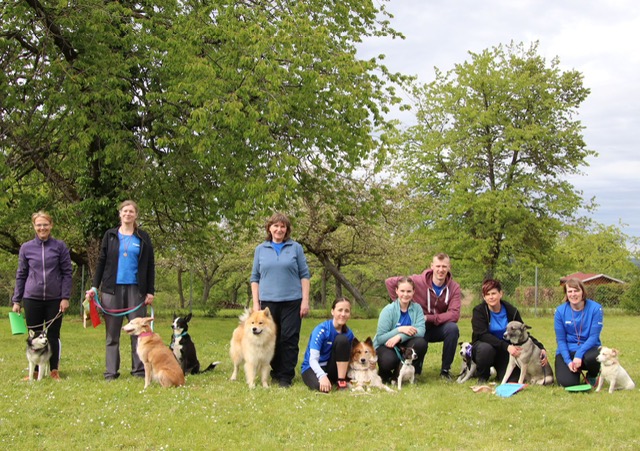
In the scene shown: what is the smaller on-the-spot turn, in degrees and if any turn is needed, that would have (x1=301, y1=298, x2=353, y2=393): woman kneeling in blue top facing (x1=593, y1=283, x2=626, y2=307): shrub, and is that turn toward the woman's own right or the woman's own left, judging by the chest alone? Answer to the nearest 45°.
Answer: approximately 90° to the woman's own left

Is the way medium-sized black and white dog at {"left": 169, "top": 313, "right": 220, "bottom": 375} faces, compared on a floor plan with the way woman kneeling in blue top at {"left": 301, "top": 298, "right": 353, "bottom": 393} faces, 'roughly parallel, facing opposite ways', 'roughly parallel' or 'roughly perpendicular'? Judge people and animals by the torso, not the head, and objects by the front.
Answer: roughly perpendicular

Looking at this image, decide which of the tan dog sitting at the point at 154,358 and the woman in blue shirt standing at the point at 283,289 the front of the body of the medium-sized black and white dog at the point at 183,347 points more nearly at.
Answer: the tan dog sitting

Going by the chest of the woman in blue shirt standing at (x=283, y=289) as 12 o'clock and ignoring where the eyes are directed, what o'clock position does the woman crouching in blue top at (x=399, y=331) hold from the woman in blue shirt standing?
The woman crouching in blue top is roughly at 9 o'clock from the woman in blue shirt standing.

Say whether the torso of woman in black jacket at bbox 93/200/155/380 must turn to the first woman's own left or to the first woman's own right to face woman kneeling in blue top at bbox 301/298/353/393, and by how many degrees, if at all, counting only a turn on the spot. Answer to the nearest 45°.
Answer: approximately 90° to the first woman's own left

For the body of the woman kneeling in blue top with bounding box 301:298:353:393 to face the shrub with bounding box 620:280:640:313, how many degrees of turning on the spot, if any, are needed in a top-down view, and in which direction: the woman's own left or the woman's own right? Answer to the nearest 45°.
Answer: approximately 90° to the woman's own left

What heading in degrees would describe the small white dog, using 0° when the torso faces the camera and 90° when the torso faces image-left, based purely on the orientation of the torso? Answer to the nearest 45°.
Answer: approximately 45°

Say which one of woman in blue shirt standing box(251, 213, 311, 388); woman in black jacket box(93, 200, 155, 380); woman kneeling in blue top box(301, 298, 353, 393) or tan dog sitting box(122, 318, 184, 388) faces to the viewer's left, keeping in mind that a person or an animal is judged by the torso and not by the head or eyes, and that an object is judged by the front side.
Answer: the tan dog sitting

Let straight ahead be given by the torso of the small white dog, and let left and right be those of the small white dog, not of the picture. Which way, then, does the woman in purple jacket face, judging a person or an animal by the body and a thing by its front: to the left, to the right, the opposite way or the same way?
to the left

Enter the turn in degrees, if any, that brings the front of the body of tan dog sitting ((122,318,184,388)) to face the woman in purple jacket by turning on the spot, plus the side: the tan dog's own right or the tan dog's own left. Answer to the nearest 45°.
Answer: approximately 45° to the tan dog's own right

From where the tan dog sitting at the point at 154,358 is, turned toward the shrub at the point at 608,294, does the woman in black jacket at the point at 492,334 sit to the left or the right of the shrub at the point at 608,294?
right
